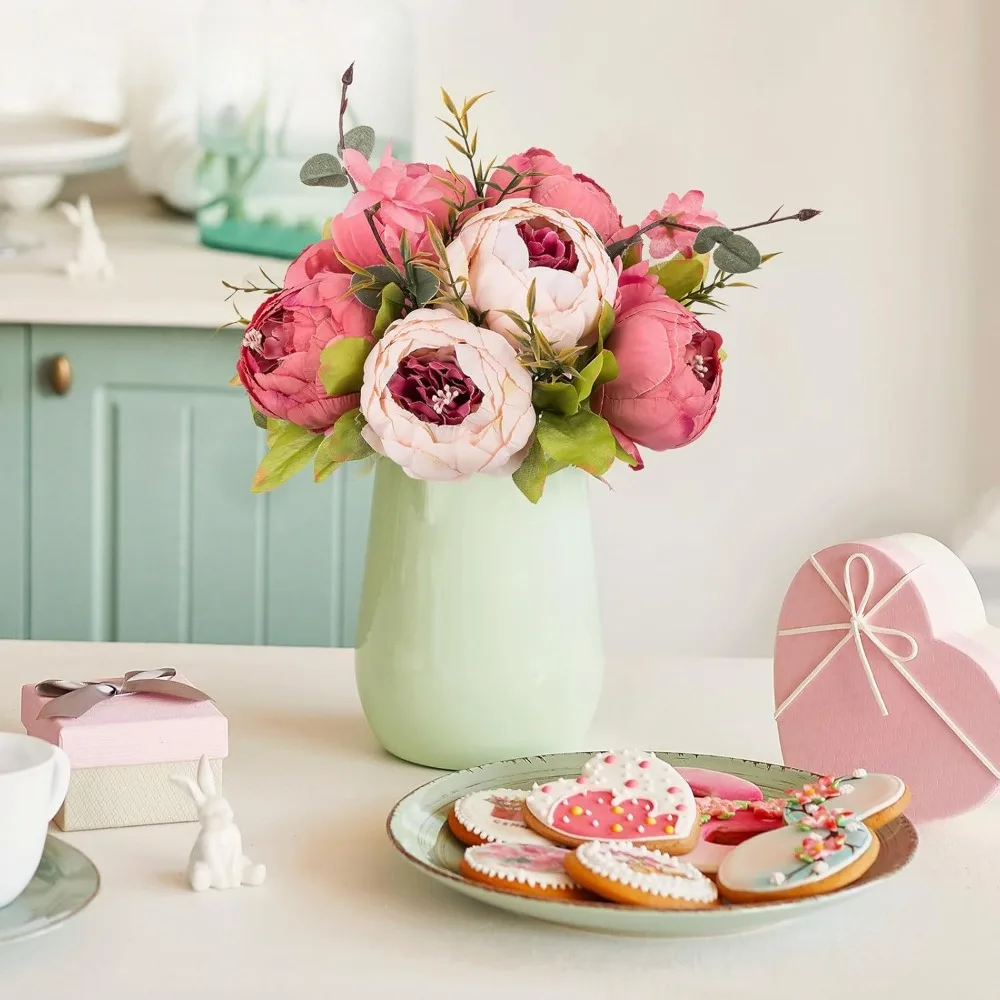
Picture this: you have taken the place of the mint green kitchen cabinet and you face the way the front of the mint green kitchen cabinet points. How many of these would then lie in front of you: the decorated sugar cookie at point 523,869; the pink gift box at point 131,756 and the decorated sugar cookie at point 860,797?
3

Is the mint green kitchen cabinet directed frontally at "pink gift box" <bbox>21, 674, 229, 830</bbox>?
yes

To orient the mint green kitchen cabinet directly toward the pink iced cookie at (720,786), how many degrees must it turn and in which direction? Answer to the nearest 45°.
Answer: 0° — it already faces it

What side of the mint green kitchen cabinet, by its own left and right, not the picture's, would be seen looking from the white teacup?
front

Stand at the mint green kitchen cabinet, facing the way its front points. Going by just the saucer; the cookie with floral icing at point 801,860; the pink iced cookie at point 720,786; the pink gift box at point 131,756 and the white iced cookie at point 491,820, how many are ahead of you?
5

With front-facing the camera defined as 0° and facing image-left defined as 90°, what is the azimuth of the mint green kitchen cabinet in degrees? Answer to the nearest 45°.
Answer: approximately 0°

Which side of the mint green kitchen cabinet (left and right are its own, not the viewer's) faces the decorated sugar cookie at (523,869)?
front

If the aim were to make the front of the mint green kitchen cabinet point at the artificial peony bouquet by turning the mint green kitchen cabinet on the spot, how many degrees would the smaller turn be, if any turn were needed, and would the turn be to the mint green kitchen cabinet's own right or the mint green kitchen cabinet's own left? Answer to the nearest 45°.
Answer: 0° — it already faces it

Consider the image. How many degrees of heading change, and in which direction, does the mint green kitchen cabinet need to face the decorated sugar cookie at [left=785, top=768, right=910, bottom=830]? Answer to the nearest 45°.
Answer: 0° — it already faces it

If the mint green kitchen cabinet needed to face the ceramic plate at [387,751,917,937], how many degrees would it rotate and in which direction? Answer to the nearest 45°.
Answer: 0° — it already faces it

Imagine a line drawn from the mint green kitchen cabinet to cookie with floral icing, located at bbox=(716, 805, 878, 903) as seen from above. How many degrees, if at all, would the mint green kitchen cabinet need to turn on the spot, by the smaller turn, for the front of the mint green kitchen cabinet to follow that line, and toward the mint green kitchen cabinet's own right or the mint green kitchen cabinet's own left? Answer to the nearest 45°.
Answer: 0° — it already faces it

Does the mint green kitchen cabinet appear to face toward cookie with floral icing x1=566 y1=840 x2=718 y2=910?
yes
